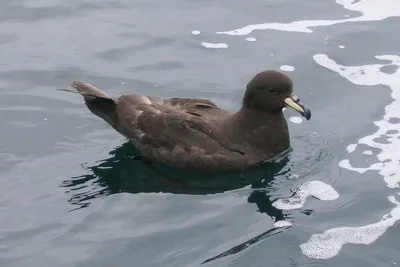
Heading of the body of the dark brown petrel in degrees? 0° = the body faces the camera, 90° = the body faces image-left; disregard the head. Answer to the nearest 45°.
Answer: approximately 270°
